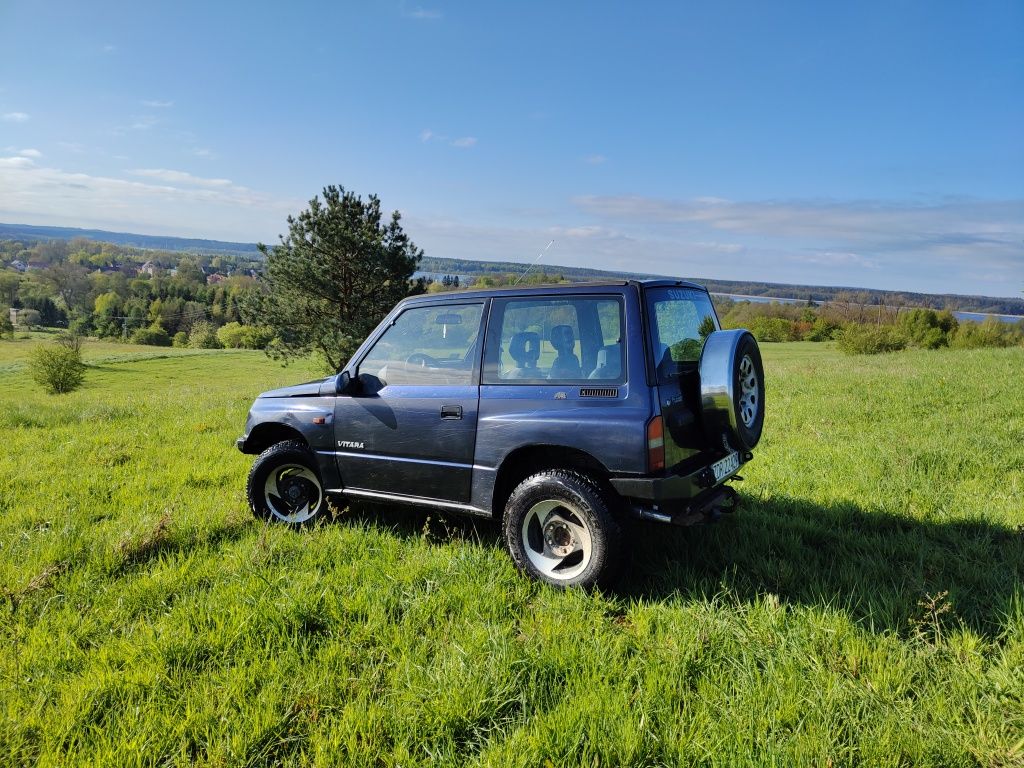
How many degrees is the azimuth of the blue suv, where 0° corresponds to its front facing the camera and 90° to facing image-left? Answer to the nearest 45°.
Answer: approximately 135°

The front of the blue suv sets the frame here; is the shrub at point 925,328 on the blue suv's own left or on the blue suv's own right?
on the blue suv's own right

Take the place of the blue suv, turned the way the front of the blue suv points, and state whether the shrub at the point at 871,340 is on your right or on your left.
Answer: on your right

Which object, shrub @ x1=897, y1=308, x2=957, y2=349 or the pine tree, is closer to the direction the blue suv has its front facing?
the pine tree

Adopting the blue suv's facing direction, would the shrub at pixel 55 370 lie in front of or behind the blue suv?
in front

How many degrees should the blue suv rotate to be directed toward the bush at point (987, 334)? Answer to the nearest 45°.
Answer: approximately 90° to its right
